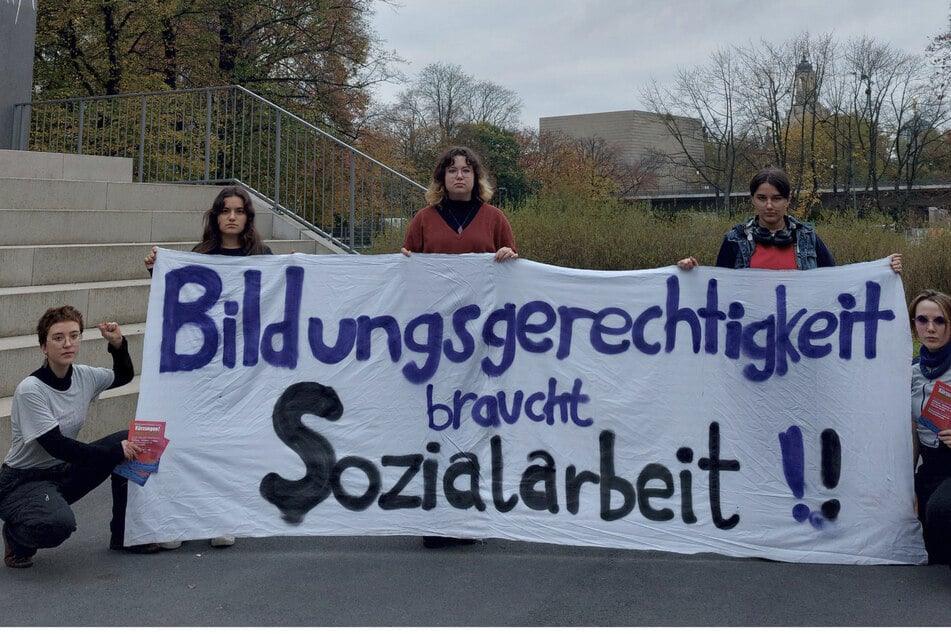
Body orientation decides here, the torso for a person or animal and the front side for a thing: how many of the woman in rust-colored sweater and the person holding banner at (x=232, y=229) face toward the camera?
2

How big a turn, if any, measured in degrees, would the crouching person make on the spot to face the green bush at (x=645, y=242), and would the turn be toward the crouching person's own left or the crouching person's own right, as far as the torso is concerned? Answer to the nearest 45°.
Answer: approximately 90° to the crouching person's own left

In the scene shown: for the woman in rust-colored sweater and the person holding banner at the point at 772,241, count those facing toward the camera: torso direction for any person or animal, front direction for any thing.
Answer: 2

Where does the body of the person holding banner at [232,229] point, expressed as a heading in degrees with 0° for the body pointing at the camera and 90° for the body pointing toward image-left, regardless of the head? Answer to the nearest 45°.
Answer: approximately 0°

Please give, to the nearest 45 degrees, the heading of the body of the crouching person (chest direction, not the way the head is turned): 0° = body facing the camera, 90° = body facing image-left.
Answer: approximately 315°

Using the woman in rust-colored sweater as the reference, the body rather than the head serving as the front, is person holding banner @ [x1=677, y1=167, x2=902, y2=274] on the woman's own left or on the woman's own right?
on the woman's own left
